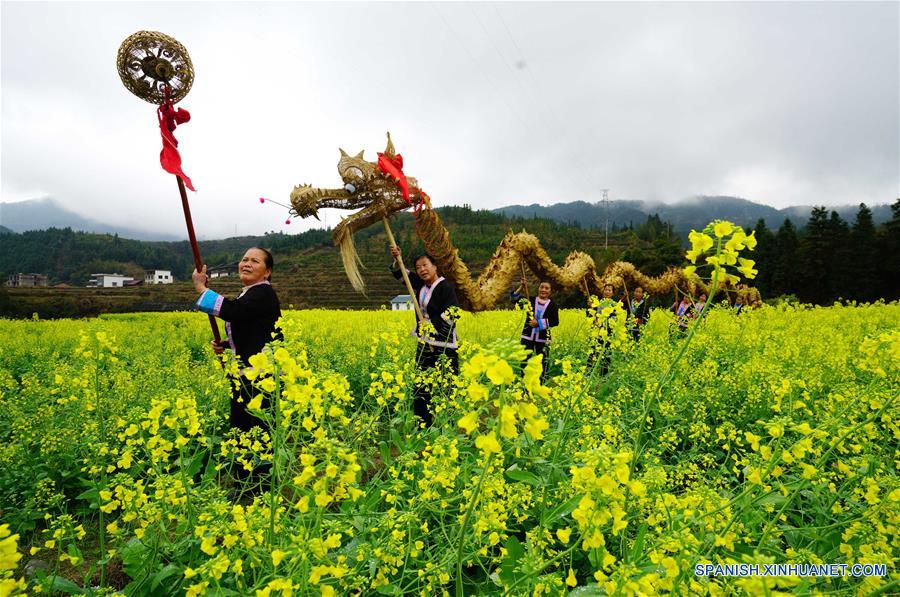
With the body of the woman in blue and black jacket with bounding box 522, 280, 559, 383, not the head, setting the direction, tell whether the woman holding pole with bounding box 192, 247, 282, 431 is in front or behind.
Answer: in front

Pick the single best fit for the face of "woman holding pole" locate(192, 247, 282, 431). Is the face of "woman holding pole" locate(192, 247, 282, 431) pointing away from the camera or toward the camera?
toward the camera

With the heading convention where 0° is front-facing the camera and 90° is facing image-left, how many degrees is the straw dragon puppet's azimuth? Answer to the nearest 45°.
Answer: approximately 90°
